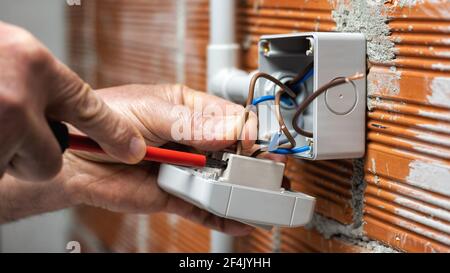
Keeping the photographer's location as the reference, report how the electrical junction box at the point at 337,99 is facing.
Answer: facing the viewer and to the left of the viewer
